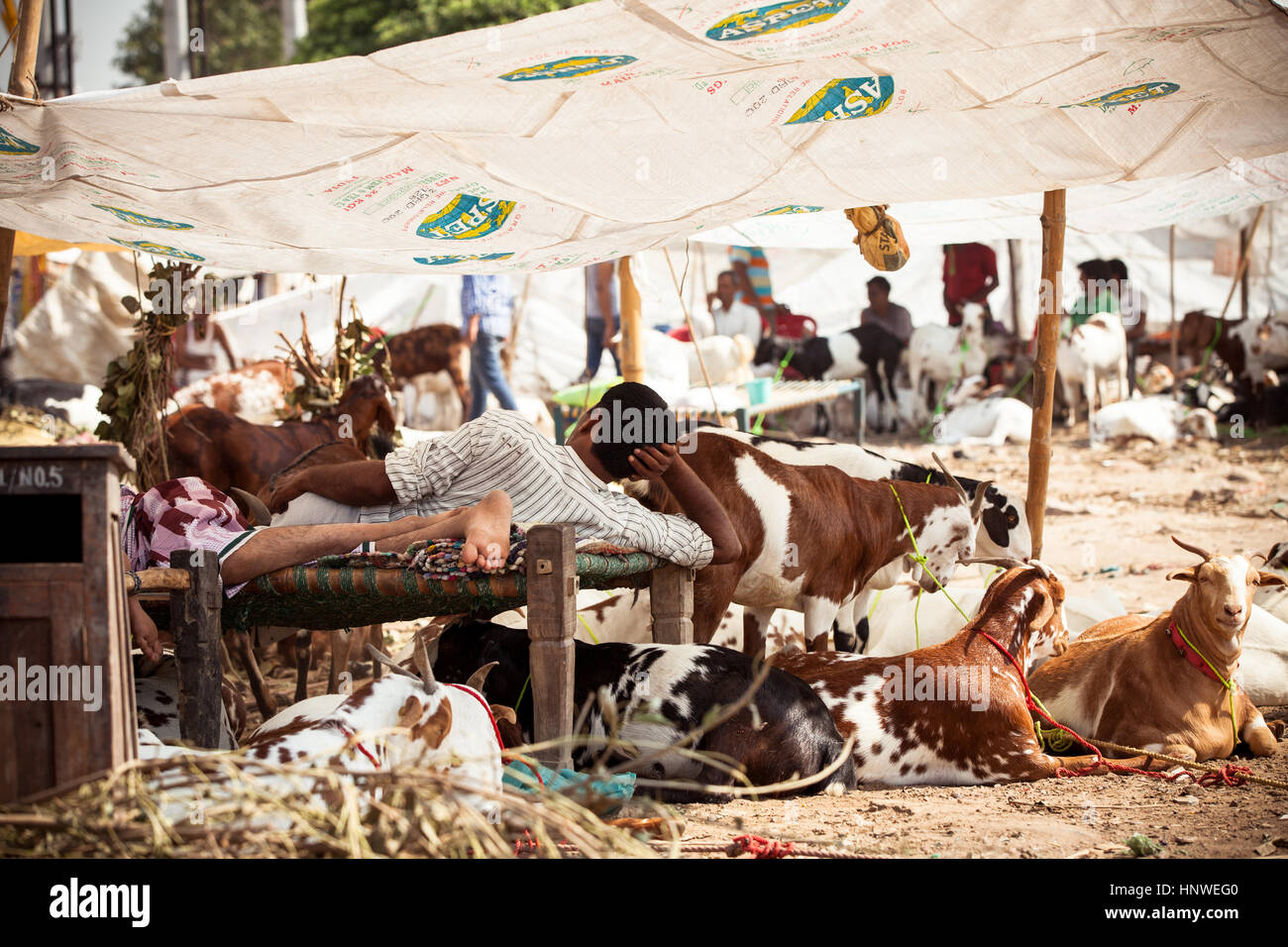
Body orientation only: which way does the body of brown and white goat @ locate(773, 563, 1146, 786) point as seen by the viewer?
to the viewer's right

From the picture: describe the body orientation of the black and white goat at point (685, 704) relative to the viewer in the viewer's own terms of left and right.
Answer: facing to the left of the viewer

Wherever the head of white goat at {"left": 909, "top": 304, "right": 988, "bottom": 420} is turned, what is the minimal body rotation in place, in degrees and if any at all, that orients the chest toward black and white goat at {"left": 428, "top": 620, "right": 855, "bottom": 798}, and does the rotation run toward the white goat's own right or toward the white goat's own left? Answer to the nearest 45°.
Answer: approximately 90° to the white goat's own right

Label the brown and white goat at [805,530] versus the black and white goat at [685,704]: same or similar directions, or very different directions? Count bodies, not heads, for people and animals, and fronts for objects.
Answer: very different directions

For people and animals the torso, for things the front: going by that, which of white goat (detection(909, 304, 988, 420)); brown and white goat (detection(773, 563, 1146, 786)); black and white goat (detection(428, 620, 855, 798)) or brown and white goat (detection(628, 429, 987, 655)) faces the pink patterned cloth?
the black and white goat

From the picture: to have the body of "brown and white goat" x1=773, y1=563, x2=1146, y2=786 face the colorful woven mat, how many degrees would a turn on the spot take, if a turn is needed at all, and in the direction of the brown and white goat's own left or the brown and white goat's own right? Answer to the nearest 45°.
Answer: approximately 135° to the brown and white goat's own right
